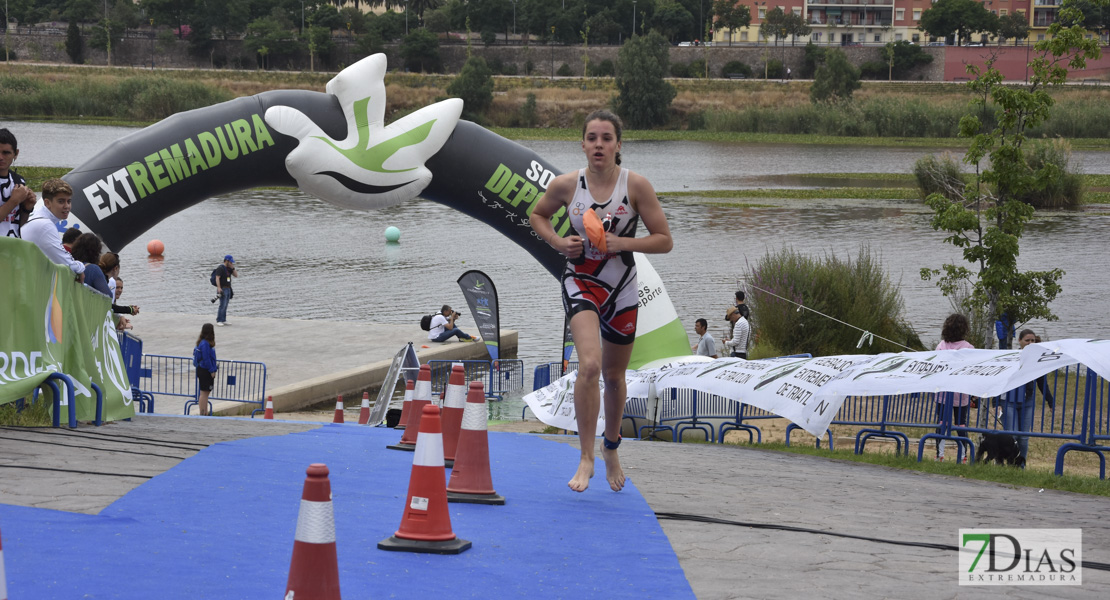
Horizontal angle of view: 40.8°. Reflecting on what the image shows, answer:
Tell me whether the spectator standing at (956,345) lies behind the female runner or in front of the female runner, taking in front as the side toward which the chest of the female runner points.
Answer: behind

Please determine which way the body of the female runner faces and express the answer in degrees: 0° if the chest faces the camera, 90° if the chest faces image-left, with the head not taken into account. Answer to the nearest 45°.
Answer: approximately 0°

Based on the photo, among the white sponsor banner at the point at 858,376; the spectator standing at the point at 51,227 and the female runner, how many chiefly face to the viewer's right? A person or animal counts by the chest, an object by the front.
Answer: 1

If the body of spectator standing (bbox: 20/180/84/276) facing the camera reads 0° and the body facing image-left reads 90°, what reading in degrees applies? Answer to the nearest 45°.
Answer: approximately 270°

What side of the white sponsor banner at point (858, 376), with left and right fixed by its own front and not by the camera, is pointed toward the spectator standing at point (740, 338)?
back

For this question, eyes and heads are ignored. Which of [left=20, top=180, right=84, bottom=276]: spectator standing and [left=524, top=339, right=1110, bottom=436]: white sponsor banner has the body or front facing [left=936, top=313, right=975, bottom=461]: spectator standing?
[left=20, top=180, right=84, bottom=276]: spectator standing

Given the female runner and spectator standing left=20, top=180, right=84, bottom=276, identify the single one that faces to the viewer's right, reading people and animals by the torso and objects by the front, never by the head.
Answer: the spectator standing

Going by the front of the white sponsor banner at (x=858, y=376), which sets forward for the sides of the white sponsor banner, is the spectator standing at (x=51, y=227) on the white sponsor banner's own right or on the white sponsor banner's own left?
on the white sponsor banner's own right

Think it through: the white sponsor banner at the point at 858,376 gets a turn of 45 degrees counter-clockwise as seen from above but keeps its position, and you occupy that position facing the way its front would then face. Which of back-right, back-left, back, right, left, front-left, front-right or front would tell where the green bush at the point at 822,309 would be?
back-left
